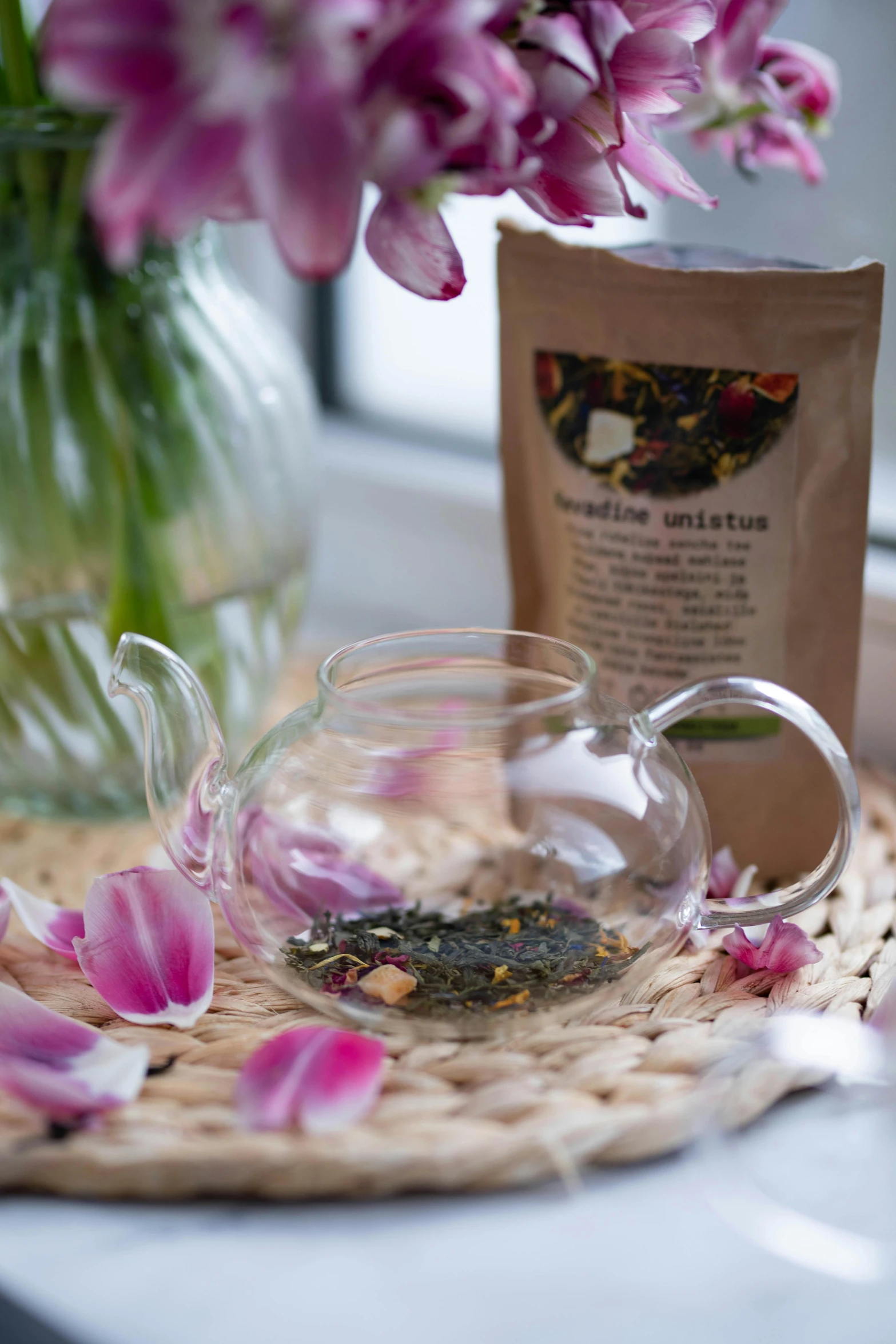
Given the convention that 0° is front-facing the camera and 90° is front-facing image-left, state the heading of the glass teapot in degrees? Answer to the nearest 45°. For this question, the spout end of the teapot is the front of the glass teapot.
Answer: approximately 90°
